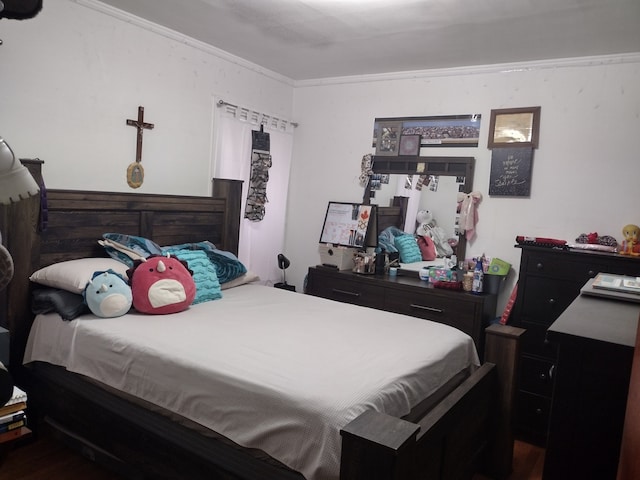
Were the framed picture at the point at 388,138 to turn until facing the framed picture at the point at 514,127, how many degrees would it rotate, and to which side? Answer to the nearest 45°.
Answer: approximately 45° to its left

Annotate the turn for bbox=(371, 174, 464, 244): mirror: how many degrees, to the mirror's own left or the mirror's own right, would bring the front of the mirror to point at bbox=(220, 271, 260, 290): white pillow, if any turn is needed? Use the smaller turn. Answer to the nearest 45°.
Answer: approximately 45° to the mirror's own right

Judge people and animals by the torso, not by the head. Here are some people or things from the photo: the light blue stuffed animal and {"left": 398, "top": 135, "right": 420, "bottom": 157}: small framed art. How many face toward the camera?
2

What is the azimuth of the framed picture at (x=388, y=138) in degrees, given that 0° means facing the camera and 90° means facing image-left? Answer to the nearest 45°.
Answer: approximately 0°

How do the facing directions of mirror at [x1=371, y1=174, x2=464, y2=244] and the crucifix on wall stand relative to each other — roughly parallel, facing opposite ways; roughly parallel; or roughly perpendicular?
roughly perpendicular

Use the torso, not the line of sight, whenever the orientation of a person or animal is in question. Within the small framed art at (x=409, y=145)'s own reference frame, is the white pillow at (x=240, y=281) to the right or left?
on its right

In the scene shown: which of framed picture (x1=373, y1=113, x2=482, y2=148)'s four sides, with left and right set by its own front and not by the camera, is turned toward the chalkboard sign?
left
